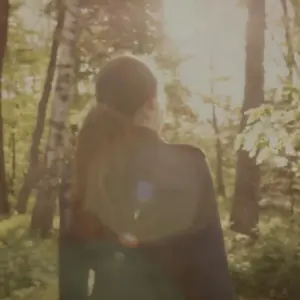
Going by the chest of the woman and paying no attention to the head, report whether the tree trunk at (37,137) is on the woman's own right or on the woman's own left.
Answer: on the woman's own left

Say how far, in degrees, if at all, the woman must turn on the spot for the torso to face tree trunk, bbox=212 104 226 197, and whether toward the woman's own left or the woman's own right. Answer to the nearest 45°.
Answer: approximately 45° to the woman's own left

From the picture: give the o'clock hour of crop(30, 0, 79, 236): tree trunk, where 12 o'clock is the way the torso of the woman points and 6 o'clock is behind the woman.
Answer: The tree trunk is roughly at 10 o'clock from the woman.

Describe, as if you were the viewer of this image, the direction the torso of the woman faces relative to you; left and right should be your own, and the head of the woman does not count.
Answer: facing away from the viewer and to the right of the viewer
